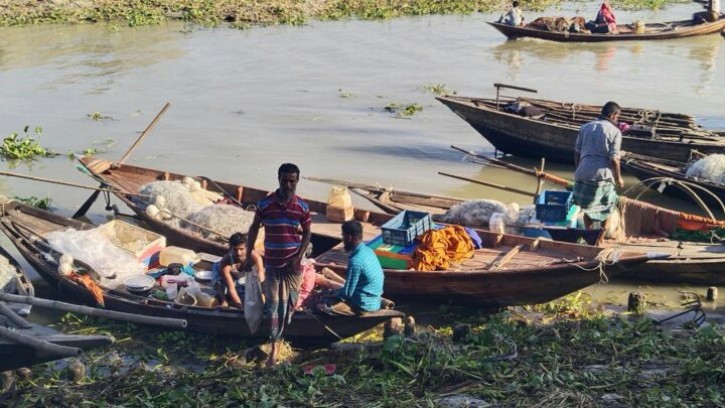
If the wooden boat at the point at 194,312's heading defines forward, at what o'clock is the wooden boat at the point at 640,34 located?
the wooden boat at the point at 640,34 is roughly at 9 o'clock from the wooden boat at the point at 194,312.

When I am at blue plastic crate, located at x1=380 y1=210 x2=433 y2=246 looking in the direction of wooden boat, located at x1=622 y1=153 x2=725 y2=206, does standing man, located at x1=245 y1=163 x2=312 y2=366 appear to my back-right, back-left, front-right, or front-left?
back-right

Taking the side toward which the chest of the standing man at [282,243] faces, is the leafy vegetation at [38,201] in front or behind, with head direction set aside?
behind

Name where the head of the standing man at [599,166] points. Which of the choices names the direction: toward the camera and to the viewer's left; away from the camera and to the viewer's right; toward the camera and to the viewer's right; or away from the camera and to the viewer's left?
away from the camera and to the viewer's right

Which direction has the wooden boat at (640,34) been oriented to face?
to the viewer's left

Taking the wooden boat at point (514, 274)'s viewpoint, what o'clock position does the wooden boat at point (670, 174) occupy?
the wooden boat at point (670, 174) is roughly at 10 o'clock from the wooden boat at point (514, 274).

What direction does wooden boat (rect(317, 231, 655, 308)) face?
to the viewer's right

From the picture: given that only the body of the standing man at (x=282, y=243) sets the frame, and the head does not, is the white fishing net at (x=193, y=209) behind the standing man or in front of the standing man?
behind
